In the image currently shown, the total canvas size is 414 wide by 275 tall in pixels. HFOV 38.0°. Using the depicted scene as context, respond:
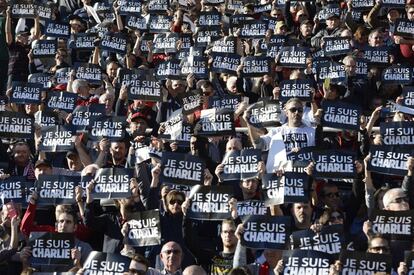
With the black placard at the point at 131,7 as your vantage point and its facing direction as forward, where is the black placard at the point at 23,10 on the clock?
the black placard at the point at 23,10 is roughly at 3 o'clock from the black placard at the point at 131,7.

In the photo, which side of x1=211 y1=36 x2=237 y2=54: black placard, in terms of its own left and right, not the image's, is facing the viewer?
front

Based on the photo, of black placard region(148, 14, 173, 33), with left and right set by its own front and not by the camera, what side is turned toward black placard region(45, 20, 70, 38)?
right

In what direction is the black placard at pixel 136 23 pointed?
toward the camera

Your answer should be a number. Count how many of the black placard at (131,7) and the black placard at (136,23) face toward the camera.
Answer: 2

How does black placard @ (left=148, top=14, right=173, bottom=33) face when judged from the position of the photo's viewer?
facing the viewer

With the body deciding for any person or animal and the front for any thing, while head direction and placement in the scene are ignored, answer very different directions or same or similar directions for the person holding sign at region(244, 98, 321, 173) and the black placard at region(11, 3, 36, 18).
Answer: same or similar directions

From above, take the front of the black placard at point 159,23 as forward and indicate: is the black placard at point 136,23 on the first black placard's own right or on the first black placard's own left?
on the first black placard's own right

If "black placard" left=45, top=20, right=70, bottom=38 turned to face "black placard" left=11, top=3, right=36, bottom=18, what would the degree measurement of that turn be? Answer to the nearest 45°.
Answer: approximately 135° to its right

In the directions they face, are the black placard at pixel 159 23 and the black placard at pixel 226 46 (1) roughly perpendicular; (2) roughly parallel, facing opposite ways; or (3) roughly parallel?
roughly parallel

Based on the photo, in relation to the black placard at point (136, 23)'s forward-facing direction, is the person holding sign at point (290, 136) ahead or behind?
ahead
